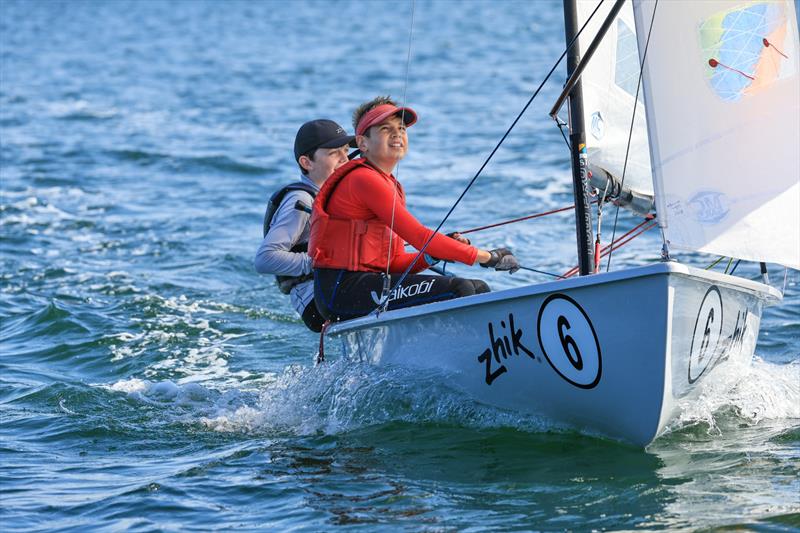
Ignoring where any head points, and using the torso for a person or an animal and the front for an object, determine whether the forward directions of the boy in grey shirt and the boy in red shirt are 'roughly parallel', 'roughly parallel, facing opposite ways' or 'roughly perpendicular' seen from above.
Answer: roughly parallel

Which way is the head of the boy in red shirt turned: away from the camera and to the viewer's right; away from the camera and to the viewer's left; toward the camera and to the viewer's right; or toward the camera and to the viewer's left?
toward the camera and to the viewer's right

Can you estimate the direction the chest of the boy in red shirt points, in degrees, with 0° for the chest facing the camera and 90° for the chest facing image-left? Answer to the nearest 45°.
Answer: approximately 270°

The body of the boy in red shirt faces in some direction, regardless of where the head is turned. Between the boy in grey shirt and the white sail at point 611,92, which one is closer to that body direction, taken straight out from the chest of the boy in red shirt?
the white sail

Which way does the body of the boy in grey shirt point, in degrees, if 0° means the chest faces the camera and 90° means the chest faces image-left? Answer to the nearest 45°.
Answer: approximately 270°

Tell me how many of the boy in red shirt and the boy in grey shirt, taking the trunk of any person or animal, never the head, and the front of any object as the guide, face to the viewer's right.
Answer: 2

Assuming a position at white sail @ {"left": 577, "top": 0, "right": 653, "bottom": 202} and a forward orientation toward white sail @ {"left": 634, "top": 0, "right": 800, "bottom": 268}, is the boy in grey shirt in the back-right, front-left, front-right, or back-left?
back-right

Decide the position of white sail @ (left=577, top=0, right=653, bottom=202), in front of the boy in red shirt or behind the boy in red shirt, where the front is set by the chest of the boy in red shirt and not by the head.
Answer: in front

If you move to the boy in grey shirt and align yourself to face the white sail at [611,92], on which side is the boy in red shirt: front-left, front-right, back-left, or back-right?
front-right

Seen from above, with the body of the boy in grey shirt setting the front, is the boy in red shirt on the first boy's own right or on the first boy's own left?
on the first boy's own right

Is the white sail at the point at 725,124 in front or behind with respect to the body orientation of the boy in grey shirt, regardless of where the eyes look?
in front

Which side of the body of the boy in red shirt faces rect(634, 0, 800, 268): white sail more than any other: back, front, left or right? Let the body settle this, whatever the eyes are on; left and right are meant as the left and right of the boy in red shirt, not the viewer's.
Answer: front
